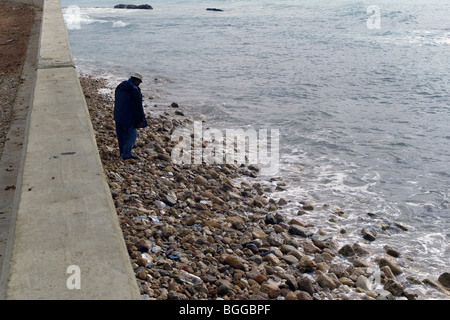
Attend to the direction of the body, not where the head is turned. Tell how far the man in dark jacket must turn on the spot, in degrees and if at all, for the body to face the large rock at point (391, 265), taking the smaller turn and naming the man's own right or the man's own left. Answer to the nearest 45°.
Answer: approximately 45° to the man's own right

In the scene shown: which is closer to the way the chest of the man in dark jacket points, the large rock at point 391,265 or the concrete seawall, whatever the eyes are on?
the large rock

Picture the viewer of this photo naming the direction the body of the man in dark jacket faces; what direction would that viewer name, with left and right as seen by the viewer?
facing to the right of the viewer
